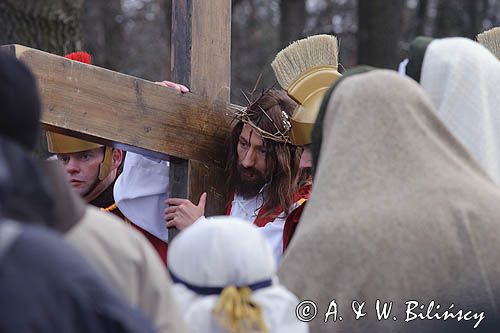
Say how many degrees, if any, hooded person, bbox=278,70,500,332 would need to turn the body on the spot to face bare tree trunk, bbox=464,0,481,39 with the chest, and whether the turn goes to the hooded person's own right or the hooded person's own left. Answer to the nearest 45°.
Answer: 0° — they already face it

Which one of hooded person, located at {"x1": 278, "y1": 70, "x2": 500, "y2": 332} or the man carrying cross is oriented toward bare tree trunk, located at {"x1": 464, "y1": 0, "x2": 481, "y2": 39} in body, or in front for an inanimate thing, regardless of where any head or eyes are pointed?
the hooded person

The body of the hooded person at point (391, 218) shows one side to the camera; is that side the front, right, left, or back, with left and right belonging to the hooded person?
back

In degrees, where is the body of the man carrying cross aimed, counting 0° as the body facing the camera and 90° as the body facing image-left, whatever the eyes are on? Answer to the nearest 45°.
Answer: approximately 45°

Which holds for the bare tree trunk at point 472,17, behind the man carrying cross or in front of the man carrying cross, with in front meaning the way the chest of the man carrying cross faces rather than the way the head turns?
behind

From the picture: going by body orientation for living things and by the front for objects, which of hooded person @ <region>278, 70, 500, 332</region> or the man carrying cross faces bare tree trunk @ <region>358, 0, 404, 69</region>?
the hooded person

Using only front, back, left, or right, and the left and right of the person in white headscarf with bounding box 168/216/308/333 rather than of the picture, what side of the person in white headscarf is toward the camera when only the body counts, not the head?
back

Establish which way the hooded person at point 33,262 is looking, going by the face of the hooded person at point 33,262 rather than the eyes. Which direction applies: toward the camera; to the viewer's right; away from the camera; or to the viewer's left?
away from the camera

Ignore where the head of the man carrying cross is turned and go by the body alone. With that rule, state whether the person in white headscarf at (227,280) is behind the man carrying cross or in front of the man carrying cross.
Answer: in front

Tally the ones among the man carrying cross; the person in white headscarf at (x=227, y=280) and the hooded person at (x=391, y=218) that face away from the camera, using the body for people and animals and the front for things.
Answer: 2

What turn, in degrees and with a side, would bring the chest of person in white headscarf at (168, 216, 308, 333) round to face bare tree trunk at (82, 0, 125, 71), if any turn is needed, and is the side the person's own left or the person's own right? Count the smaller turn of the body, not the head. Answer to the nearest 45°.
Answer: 0° — they already face it

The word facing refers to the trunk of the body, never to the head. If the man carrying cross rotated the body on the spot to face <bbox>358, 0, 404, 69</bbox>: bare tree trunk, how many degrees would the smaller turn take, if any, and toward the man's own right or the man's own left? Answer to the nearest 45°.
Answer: approximately 135° to the man's own right

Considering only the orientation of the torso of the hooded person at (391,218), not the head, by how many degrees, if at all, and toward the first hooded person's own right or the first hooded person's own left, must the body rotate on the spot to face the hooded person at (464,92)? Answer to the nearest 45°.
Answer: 0° — they already face them

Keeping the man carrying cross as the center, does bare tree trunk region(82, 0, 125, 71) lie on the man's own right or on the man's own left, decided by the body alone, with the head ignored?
on the man's own right

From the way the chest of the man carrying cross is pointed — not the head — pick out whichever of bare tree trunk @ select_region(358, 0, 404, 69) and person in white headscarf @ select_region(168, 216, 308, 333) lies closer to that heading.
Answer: the person in white headscarf

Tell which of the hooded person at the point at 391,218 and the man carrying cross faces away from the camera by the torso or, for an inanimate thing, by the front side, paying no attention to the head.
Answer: the hooded person

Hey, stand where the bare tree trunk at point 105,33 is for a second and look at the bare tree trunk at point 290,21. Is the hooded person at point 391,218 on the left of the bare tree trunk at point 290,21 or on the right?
right
